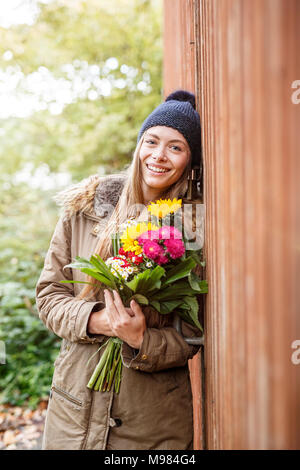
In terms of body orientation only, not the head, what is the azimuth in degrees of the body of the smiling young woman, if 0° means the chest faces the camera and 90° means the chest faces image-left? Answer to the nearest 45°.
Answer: approximately 0°

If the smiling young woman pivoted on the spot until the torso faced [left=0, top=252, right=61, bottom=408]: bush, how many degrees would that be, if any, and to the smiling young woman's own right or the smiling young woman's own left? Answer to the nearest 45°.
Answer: approximately 180°
